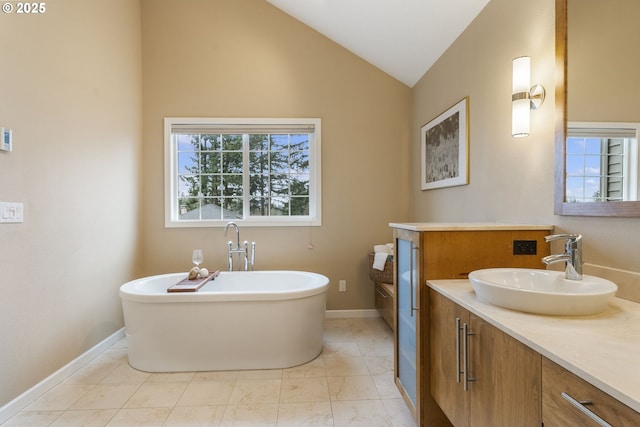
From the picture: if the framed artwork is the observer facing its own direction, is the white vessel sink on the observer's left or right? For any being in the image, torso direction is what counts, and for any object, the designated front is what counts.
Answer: on its left

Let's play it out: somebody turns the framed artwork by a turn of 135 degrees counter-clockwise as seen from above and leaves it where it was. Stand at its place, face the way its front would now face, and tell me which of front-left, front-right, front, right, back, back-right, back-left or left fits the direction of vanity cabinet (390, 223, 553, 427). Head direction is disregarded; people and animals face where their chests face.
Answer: right

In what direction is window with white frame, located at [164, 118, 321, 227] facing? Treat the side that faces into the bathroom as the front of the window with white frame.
toward the camera

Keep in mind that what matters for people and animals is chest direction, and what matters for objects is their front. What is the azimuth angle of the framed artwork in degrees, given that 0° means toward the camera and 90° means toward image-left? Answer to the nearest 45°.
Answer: approximately 45°

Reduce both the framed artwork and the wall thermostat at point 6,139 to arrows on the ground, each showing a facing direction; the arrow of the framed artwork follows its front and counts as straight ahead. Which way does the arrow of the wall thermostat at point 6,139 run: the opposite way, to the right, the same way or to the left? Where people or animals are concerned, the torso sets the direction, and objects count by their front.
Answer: the opposite way

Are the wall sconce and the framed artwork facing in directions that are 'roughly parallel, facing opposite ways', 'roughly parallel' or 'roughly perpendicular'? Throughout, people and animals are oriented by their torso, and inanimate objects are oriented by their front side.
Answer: roughly parallel

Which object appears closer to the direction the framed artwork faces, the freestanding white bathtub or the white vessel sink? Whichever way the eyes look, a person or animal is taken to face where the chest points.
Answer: the freestanding white bathtub

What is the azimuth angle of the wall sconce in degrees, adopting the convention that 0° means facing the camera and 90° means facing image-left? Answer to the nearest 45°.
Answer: approximately 45°

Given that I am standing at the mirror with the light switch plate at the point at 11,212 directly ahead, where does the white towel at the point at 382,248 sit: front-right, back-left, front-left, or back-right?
front-right

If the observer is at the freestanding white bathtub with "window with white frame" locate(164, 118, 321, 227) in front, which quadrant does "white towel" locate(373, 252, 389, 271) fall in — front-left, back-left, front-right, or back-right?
front-right

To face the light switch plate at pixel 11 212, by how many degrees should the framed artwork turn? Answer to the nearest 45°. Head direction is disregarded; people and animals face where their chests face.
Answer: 0° — it already faces it

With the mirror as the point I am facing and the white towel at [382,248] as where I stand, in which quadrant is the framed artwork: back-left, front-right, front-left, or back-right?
front-left

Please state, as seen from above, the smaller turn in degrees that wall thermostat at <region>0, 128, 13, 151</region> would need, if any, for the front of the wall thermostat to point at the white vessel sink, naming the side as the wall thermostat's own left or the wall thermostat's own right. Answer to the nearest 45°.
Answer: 0° — it already faces it

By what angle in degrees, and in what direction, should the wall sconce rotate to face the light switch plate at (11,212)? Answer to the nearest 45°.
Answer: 0° — it already faces it

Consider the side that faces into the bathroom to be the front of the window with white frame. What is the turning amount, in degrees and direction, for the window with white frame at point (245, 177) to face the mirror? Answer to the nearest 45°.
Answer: approximately 45° to its left

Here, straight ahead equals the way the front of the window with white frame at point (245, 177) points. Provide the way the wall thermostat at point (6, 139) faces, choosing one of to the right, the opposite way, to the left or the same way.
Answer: to the left
